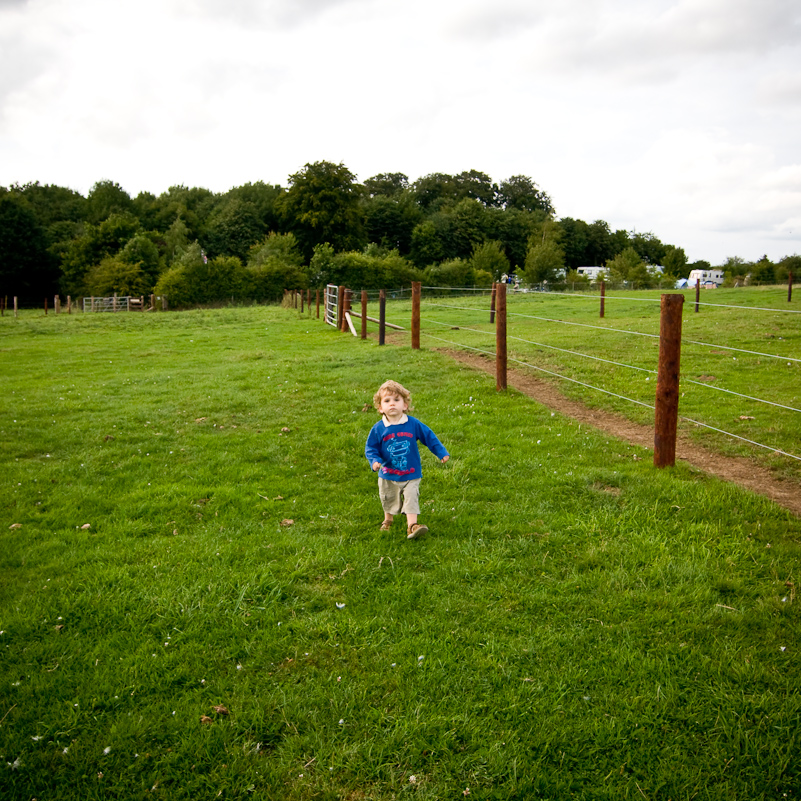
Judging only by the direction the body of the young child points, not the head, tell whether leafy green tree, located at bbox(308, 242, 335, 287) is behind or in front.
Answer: behind

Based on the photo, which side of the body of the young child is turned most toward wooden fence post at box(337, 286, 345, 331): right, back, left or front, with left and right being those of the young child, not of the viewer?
back

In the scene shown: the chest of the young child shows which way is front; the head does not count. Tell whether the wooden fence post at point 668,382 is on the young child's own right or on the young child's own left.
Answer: on the young child's own left

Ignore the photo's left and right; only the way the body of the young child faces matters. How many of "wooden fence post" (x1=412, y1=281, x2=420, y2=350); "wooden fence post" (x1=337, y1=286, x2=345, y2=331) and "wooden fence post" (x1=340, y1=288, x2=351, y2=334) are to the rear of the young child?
3

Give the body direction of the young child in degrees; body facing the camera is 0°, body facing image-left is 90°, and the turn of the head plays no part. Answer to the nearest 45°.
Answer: approximately 0°

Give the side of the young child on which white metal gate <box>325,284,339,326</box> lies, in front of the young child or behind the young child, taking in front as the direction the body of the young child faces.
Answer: behind

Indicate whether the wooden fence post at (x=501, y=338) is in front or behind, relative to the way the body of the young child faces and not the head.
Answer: behind

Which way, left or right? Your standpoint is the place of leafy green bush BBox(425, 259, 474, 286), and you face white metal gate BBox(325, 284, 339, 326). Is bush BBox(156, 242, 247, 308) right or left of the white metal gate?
right

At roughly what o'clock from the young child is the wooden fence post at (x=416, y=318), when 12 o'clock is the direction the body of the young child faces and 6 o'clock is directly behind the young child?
The wooden fence post is roughly at 6 o'clock from the young child.

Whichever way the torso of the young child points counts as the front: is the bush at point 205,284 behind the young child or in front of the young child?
behind
